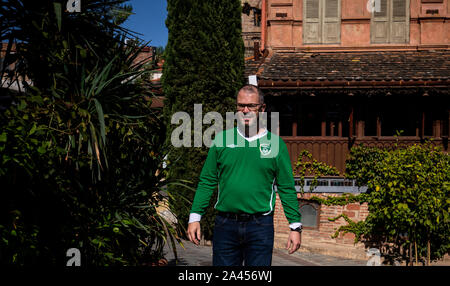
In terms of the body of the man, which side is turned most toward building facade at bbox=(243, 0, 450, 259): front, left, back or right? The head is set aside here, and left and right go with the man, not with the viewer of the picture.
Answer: back

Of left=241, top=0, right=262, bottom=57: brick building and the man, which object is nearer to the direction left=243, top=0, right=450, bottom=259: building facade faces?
the man

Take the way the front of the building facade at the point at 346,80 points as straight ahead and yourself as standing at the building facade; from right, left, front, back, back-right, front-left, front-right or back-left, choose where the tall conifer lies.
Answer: front-right

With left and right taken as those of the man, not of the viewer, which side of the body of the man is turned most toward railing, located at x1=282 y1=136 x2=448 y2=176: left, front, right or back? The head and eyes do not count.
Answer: back

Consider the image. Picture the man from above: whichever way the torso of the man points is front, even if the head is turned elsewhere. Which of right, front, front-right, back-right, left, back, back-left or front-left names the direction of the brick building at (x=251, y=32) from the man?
back

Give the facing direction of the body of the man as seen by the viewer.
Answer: toward the camera

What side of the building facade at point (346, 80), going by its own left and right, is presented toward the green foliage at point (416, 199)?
front

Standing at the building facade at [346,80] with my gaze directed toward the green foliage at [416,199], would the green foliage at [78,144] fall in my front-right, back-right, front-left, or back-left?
front-right

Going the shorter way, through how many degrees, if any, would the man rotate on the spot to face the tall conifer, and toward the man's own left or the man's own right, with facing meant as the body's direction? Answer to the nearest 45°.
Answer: approximately 180°

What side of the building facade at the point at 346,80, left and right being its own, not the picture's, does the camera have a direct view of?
front

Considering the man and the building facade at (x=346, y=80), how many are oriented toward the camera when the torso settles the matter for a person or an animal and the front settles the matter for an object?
2

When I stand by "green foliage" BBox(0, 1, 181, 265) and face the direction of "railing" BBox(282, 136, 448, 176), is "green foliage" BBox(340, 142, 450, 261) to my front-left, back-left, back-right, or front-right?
front-right

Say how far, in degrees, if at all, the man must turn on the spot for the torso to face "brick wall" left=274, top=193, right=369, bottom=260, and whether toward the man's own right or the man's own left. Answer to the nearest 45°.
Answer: approximately 180°
